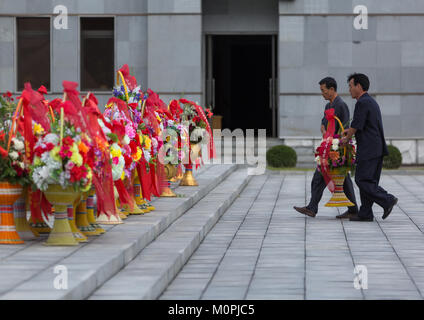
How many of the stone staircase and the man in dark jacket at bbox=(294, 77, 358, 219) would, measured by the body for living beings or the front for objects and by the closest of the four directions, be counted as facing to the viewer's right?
1

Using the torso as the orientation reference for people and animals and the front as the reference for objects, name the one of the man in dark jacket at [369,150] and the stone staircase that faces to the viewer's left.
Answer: the man in dark jacket

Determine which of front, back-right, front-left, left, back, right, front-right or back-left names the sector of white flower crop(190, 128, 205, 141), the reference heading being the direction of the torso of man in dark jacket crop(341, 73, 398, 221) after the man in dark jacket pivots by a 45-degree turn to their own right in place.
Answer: front

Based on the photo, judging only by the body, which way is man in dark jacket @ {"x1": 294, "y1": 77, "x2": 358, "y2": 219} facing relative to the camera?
to the viewer's left

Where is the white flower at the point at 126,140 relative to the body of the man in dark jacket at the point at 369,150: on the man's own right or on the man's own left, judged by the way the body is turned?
on the man's own left

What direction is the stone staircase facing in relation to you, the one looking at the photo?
facing to the right of the viewer

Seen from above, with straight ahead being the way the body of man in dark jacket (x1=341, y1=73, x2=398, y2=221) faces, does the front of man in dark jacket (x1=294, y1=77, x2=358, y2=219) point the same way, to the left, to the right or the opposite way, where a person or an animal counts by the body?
the same way

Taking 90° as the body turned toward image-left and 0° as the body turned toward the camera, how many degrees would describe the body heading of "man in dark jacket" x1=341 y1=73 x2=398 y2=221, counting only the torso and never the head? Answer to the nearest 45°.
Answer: approximately 90°

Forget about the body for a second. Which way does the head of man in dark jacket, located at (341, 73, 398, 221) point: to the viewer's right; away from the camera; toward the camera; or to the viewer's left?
to the viewer's left

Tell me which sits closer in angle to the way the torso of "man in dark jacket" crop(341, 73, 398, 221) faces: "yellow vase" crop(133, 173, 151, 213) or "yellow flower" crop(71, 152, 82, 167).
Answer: the yellow vase
